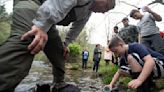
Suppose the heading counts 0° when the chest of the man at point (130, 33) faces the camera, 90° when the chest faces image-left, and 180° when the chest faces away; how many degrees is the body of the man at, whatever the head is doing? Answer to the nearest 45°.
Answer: approximately 45°

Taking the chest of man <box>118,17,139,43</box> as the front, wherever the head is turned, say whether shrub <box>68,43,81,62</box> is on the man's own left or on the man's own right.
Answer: on the man's own right

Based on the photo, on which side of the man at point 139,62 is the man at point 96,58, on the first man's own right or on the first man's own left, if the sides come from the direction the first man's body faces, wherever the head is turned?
on the first man's own right

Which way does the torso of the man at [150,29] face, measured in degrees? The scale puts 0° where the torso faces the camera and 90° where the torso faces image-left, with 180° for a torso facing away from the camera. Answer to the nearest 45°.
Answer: approximately 45°

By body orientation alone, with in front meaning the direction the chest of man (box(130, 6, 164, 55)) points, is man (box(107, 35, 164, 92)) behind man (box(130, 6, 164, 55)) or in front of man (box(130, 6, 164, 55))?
in front

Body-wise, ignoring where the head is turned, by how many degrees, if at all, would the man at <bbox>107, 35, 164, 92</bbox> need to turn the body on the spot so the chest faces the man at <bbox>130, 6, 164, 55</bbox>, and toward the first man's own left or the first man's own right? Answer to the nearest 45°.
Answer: approximately 135° to the first man's own right
